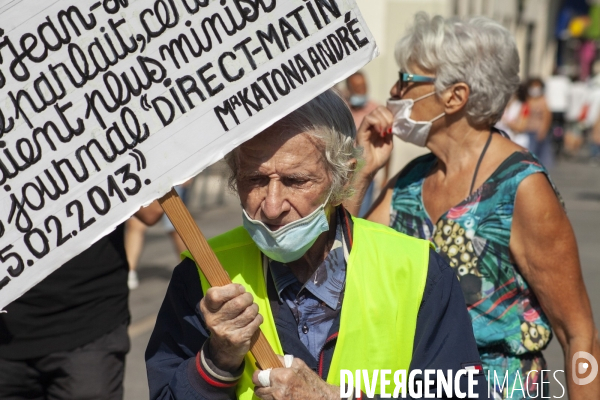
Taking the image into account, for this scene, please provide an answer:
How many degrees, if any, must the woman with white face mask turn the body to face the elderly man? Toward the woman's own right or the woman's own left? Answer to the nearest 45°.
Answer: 0° — they already face them

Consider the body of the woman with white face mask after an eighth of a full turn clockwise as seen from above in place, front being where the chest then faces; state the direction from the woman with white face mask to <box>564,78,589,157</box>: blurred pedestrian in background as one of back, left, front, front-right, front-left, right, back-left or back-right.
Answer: right

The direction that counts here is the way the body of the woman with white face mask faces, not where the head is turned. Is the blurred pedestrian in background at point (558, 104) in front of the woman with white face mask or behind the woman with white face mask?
behind

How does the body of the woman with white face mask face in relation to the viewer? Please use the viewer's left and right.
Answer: facing the viewer and to the left of the viewer

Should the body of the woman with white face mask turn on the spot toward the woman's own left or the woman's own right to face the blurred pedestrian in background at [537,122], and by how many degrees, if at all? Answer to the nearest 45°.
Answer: approximately 135° to the woman's own right

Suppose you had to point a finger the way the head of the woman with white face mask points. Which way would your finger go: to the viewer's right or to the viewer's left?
to the viewer's left
